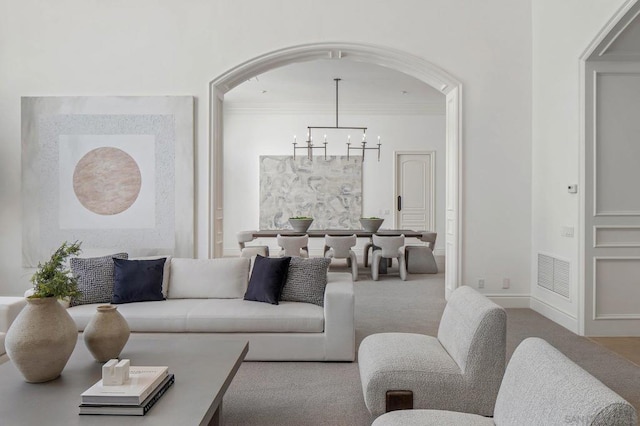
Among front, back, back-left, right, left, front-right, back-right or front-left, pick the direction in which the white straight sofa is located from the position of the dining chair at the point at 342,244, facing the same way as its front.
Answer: back

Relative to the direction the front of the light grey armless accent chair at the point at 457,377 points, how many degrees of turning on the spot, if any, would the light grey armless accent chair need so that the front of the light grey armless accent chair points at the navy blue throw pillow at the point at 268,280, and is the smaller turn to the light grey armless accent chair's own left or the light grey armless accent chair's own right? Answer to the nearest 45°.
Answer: approximately 45° to the light grey armless accent chair's own right

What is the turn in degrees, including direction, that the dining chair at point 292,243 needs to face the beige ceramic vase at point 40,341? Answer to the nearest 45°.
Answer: approximately 180°

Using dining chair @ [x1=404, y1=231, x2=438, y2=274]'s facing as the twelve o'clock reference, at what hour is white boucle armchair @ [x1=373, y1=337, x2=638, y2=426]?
The white boucle armchair is roughly at 9 o'clock from the dining chair.

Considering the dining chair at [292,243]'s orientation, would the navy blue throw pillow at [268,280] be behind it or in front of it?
behind

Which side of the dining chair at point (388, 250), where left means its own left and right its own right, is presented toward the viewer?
back

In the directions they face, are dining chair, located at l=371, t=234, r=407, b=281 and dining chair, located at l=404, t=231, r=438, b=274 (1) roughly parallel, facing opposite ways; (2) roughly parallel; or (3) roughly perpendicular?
roughly perpendicular

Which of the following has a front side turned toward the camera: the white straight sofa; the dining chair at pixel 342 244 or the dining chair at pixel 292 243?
the white straight sofa

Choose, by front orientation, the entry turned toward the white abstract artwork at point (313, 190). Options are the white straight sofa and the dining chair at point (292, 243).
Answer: the dining chair

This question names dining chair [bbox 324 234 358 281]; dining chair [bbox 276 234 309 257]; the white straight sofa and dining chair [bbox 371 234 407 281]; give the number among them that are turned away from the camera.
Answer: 3

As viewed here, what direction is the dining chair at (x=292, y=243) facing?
away from the camera

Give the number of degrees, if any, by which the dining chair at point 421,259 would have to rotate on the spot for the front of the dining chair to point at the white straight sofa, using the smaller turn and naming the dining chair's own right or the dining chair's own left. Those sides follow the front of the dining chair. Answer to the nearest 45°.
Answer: approximately 90° to the dining chair's own left

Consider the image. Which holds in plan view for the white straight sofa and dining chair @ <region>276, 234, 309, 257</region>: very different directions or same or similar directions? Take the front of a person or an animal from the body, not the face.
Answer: very different directions

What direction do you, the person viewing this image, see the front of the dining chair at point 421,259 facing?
facing to the left of the viewer

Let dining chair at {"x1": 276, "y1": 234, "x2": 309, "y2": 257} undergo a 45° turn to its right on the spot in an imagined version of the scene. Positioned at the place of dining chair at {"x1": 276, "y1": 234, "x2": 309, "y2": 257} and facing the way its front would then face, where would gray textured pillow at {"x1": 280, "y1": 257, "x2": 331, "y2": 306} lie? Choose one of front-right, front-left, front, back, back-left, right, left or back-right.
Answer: back-right

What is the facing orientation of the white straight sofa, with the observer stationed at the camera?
facing the viewer

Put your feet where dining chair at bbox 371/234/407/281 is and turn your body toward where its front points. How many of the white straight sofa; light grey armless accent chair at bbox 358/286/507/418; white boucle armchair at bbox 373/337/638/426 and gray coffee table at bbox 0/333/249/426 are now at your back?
4

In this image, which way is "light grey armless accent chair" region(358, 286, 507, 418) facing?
to the viewer's left

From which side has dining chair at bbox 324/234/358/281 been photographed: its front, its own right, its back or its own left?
back

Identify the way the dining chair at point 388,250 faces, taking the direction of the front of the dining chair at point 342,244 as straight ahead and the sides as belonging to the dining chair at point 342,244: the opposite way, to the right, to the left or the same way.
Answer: the same way
